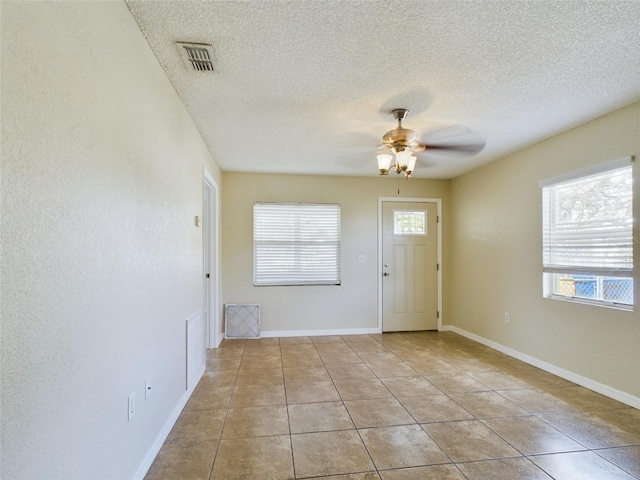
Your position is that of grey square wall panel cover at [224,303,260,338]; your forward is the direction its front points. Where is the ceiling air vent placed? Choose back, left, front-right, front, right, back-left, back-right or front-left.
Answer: front

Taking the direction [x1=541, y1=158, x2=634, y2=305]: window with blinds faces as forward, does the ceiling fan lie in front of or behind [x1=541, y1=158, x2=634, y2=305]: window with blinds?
in front

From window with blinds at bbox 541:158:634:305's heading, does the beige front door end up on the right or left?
on its right

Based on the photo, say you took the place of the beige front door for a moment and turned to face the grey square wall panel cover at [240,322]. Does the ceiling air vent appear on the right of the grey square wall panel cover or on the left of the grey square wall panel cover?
left

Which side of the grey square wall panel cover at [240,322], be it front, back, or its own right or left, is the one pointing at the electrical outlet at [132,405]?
front

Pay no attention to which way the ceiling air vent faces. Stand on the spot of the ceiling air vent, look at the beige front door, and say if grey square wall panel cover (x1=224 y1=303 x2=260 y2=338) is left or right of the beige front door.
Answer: left

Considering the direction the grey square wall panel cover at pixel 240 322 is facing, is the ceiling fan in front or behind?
in front

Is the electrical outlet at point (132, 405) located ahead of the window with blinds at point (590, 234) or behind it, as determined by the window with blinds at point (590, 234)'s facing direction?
ahead

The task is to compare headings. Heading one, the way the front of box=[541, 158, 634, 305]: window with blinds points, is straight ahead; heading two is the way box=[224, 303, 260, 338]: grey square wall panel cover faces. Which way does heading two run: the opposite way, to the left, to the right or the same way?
to the left

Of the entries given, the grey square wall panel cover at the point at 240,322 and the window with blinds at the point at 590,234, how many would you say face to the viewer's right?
0

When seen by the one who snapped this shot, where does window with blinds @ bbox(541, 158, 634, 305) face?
facing the viewer and to the left of the viewer

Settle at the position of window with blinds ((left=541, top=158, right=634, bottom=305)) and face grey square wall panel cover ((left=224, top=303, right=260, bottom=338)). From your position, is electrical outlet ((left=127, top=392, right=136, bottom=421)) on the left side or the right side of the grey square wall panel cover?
left

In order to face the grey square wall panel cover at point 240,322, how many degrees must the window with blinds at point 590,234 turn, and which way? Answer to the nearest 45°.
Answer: approximately 45° to its right
